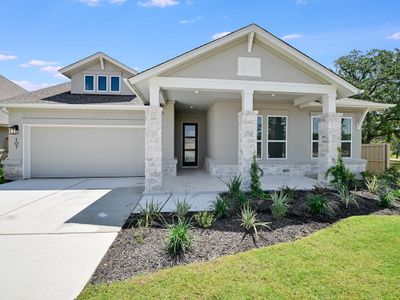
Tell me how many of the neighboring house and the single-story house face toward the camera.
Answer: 2

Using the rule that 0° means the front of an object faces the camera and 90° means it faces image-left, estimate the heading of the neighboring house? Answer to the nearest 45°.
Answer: approximately 0°

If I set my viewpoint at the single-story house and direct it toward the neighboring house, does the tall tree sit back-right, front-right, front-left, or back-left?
back-right

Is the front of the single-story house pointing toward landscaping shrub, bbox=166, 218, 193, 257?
yes

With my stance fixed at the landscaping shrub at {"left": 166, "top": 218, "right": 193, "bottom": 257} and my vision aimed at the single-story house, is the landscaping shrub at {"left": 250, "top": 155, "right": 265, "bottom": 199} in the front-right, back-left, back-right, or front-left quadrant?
front-right

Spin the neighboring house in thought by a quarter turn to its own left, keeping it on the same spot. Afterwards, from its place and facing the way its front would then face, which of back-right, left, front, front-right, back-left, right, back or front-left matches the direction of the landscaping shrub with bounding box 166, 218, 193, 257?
right

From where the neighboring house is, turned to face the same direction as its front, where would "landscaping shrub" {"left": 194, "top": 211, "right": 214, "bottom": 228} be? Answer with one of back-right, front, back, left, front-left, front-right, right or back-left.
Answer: front

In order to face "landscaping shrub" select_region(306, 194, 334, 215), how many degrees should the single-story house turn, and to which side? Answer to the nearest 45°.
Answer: approximately 45° to its left

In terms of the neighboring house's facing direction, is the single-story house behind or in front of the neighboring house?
in front

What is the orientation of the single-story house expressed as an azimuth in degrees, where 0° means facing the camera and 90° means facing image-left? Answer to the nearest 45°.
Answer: approximately 0°
